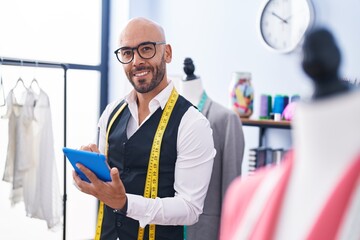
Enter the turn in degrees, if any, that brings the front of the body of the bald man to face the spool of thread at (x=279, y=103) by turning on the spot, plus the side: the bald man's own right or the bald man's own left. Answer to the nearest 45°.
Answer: approximately 180°

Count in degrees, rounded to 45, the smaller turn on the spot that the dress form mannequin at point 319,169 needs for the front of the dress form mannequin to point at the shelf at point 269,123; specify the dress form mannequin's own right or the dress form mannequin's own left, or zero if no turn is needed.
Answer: approximately 135° to the dress form mannequin's own right

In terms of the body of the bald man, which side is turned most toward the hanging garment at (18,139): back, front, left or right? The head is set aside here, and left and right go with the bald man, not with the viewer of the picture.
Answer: right

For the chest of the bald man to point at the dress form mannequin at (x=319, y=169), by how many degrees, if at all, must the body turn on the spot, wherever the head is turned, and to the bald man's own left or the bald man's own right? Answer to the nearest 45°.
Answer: approximately 45° to the bald man's own left

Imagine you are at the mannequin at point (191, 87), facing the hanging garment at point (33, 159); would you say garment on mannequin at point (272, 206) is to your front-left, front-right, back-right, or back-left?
back-left

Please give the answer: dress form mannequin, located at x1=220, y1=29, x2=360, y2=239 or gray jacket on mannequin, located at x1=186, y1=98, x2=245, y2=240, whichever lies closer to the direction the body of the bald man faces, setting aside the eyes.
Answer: the dress form mannequin

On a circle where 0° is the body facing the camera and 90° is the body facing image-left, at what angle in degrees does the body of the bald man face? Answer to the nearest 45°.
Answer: approximately 45°

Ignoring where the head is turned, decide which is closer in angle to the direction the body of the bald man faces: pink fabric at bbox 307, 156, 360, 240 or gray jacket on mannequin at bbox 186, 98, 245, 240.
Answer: the pink fabric

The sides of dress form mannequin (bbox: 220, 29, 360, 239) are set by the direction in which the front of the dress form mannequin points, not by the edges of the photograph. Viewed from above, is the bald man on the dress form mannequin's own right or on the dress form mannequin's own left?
on the dress form mannequin's own right
